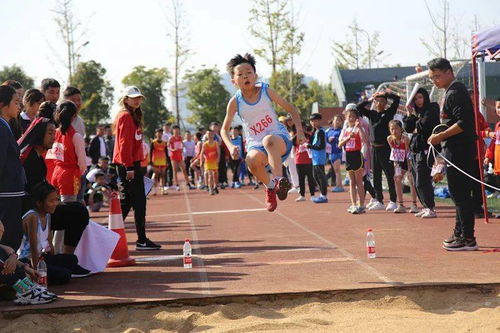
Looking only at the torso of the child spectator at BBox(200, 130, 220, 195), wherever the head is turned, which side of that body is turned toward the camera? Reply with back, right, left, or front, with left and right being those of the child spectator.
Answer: front

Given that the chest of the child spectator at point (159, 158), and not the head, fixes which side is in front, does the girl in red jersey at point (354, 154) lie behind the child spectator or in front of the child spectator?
in front

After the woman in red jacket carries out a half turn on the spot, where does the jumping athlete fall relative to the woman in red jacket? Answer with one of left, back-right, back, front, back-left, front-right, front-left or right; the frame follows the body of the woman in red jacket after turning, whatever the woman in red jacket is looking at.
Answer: back-left

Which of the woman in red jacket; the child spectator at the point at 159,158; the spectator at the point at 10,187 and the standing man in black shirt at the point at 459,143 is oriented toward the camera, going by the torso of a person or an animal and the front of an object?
the child spectator

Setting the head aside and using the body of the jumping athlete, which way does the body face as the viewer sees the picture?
toward the camera

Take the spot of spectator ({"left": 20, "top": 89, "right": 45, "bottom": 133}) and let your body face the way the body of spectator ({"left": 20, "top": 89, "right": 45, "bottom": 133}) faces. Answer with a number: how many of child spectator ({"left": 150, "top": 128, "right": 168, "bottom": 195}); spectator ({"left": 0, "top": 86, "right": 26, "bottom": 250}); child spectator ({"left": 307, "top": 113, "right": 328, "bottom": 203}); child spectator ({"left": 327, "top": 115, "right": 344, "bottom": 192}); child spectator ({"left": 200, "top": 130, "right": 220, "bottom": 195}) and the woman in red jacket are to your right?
1

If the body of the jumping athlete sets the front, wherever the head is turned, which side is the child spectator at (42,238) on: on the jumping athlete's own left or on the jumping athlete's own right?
on the jumping athlete's own right

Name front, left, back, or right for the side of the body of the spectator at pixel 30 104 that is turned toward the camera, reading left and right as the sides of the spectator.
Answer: right

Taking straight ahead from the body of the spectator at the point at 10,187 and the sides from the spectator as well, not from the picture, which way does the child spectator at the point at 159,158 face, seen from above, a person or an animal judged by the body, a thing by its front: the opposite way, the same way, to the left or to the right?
to the right

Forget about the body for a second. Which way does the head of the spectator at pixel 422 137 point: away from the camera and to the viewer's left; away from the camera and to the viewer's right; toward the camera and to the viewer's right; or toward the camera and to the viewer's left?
toward the camera and to the viewer's left

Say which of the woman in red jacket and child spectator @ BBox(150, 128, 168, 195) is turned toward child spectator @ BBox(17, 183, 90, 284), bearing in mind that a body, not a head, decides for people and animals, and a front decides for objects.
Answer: child spectator @ BBox(150, 128, 168, 195)

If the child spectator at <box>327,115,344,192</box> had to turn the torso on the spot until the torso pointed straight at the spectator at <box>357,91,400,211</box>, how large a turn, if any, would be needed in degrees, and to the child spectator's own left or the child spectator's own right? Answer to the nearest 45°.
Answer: approximately 45° to the child spectator's own left

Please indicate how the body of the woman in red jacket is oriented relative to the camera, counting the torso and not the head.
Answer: to the viewer's right

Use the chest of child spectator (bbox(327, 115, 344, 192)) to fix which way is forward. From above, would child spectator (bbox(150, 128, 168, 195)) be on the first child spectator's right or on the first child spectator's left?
on the first child spectator's right

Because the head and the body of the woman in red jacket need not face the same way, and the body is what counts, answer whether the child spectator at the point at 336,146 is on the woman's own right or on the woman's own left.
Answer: on the woman's own left

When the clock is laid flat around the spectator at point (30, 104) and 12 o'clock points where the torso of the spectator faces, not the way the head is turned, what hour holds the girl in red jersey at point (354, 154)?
The girl in red jersey is roughly at 11 o'clock from the spectator.

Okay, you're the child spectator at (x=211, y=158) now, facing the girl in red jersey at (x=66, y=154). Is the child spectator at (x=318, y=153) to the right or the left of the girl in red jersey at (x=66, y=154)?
left

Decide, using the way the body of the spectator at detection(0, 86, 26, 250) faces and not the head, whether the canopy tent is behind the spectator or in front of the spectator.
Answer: in front
